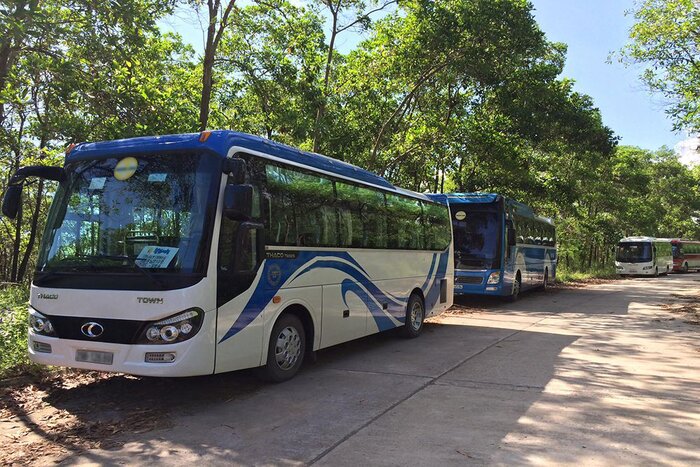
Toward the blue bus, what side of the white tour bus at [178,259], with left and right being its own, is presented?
back

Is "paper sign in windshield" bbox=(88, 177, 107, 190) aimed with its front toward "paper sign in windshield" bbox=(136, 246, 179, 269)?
no

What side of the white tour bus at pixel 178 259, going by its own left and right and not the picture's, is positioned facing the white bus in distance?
back

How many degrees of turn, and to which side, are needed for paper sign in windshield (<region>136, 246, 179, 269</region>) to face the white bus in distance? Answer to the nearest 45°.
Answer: approximately 180°

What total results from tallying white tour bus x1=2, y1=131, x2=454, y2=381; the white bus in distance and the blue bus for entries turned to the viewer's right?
0

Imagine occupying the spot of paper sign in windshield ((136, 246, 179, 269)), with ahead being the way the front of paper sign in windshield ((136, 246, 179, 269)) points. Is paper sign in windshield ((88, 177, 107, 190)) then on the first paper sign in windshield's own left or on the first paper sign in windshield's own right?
on the first paper sign in windshield's own right

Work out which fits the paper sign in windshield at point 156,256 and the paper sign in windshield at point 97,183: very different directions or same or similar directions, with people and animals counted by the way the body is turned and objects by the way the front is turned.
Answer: same or similar directions

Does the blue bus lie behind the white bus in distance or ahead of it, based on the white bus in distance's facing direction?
ahead

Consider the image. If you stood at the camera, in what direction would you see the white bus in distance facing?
facing the viewer and to the left of the viewer

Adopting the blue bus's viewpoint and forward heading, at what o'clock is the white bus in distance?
The white bus in distance is roughly at 5 o'clock from the blue bus.

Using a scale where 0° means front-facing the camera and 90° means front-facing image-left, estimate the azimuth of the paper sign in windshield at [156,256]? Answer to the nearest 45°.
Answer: approximately 45°

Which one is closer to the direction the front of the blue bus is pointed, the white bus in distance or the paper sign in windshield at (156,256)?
the paper sign in windshield

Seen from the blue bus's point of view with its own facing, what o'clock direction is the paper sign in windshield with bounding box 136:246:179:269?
The paper sign in windshield is roughly at 11 o'clock from the blue bus.
